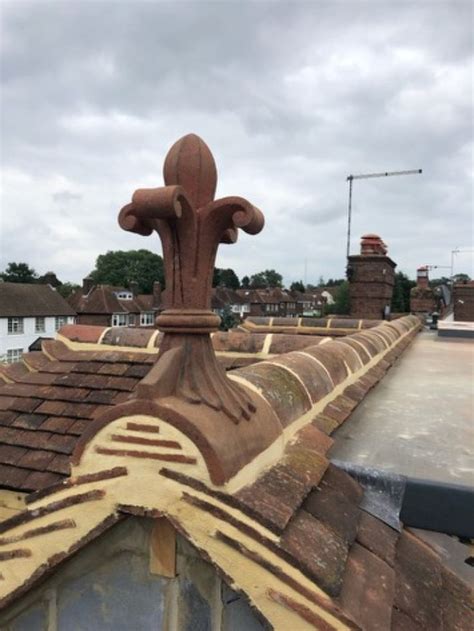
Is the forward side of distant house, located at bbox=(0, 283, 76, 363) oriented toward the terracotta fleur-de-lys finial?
yes

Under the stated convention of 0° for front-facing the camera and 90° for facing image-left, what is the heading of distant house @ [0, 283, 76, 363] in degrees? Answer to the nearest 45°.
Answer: approximately 0°

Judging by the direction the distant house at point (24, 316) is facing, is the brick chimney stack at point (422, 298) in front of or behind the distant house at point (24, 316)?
in front
